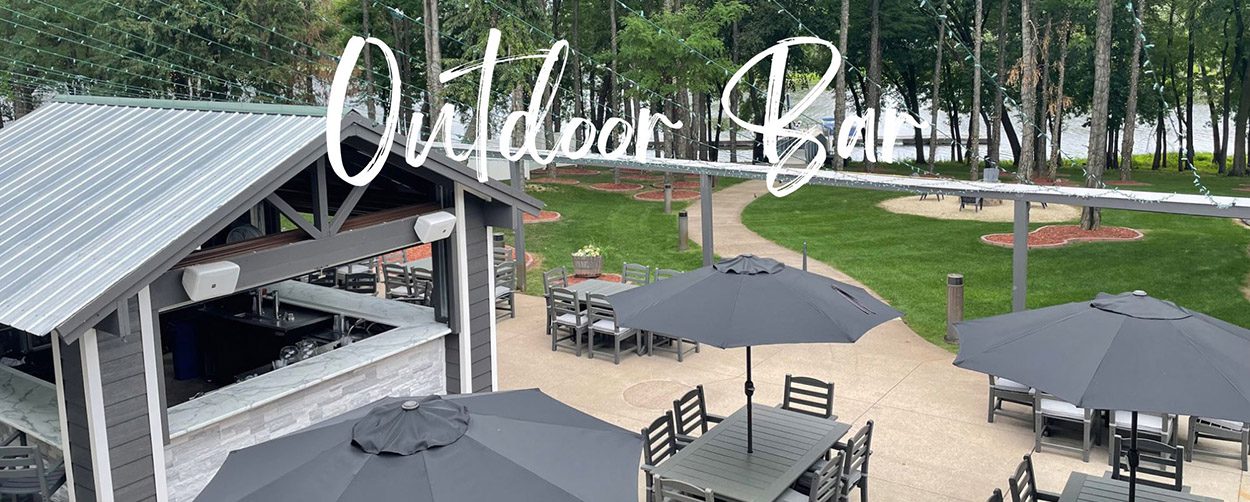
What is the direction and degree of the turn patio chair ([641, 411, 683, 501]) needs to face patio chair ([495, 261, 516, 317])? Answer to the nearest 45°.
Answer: approximately 135° to its left

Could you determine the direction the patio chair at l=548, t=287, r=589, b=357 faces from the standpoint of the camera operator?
facing away from the viewer and to the right of the viewer

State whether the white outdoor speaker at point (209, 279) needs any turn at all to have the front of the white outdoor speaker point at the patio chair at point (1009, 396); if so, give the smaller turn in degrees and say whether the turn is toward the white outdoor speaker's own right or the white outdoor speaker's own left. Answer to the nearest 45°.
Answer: approximately 45° to the white outdoor speaker's own left

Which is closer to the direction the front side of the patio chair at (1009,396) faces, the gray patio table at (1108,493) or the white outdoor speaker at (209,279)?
the gray patio table

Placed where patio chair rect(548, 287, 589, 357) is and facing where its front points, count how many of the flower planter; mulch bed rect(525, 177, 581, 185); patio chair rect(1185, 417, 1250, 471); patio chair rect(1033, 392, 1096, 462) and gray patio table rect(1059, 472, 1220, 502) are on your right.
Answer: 3

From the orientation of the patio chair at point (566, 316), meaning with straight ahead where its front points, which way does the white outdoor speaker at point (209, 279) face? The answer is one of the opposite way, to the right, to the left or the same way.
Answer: to the right

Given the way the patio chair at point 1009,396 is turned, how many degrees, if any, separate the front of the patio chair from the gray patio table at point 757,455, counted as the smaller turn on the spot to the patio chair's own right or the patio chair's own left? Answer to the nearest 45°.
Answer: approximately 90° to the patio chair's own right

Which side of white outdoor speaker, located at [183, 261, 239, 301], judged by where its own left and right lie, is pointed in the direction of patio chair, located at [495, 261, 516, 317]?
left

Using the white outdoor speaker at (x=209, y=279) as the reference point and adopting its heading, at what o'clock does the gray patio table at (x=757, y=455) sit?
The gray patio table is roughly at 11 o'clock from the white outdoor speaker.
